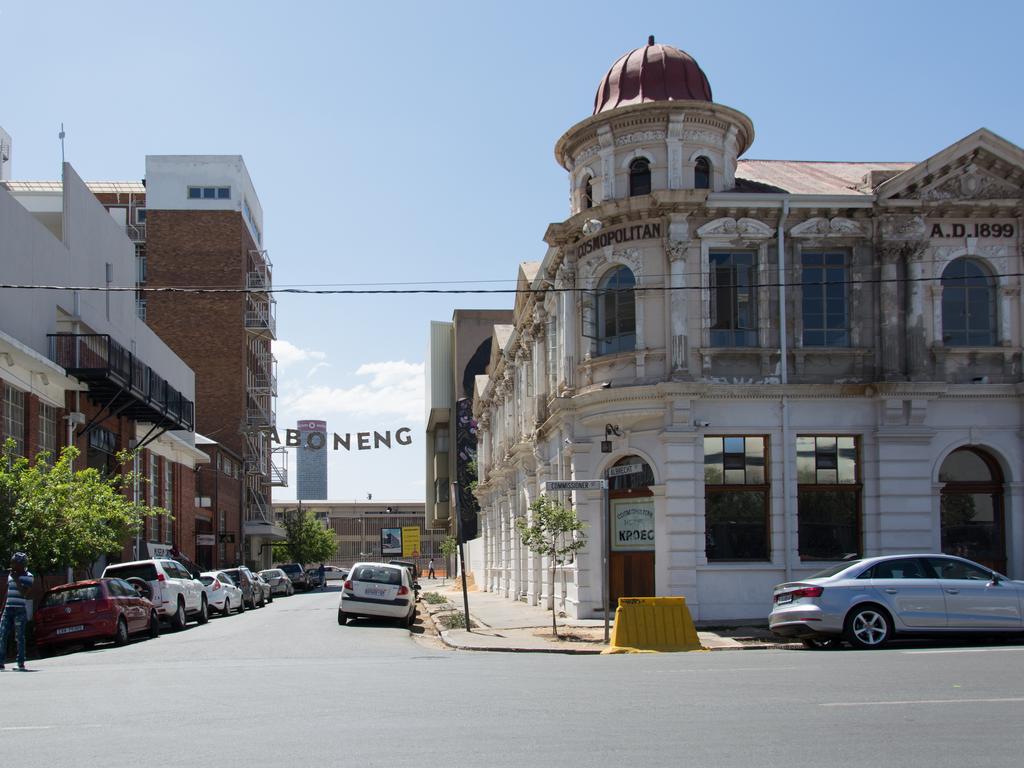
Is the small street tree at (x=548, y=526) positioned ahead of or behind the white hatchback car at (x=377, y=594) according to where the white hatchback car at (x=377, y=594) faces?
behind

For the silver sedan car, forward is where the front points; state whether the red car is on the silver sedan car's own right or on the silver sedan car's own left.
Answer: on the silver sedan car's own left

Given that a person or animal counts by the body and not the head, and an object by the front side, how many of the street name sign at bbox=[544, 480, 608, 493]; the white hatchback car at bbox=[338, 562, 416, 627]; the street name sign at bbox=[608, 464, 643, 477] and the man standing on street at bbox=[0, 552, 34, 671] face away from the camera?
1

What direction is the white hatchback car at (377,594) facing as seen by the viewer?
away from the camera

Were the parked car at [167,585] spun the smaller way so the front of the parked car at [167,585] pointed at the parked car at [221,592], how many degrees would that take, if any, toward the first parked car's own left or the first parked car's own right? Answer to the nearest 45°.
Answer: approximately 45° to the first parked car's own left

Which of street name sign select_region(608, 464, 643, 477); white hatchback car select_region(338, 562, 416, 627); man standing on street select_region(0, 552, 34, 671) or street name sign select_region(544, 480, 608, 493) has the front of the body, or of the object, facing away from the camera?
the white hatchback car

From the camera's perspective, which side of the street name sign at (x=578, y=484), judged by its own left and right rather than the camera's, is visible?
front

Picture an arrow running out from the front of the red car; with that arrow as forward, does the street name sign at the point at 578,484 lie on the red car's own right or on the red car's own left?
on the red car's own right

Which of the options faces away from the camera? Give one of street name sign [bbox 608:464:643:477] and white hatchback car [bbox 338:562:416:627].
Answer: the white hatchback car

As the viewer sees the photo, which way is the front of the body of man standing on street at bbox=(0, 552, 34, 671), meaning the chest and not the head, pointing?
toward the camera

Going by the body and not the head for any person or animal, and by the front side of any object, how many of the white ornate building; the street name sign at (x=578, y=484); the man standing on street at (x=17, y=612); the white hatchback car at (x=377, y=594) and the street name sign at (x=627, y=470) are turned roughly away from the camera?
1

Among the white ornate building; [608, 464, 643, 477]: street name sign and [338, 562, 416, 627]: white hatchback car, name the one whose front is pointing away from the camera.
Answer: the white hatchback car

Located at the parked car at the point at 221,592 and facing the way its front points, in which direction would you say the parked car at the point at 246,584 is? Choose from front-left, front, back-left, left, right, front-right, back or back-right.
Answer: front-left
